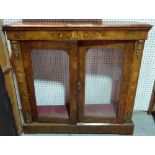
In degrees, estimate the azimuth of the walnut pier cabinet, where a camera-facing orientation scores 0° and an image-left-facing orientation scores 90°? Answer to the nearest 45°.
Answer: approximately 0°
